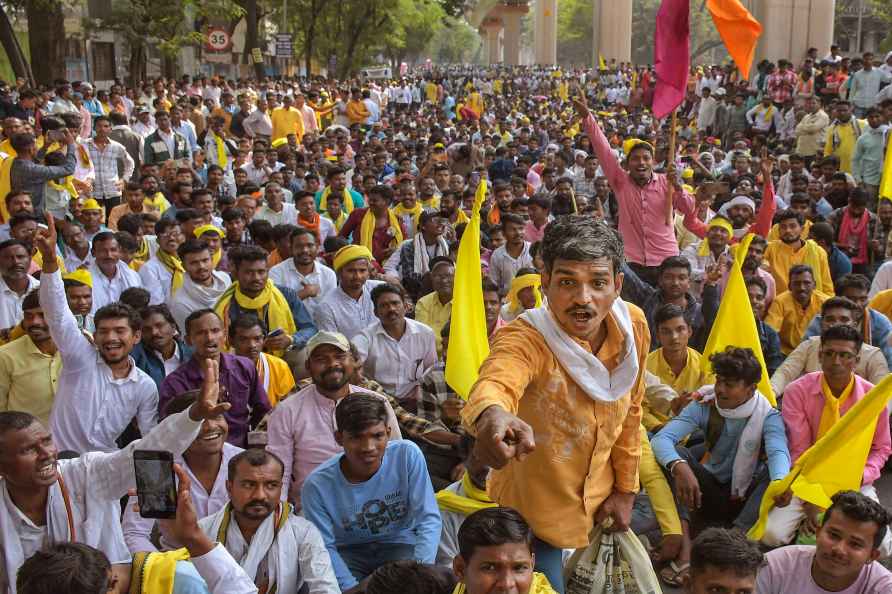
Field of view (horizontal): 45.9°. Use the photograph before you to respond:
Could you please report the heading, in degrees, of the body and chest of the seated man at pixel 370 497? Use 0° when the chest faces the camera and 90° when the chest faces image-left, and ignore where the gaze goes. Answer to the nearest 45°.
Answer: approximately 0°

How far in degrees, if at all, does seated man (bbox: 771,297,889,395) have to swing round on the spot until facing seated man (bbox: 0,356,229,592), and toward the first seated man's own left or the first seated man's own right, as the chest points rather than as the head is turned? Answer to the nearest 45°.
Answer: approximately 45° to the first seated man's own right

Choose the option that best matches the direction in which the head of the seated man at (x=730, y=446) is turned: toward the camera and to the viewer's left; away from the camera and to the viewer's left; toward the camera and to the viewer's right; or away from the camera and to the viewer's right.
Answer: toward the camera and to the viewer's left

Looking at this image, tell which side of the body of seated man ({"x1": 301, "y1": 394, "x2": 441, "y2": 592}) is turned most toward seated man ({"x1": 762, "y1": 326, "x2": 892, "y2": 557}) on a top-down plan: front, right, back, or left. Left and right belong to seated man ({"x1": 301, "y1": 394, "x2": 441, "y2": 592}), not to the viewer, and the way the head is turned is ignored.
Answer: left

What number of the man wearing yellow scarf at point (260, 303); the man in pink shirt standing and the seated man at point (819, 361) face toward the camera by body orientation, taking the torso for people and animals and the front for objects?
3

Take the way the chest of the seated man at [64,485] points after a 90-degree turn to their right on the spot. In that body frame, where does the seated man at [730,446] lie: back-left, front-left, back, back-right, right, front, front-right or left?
back-left

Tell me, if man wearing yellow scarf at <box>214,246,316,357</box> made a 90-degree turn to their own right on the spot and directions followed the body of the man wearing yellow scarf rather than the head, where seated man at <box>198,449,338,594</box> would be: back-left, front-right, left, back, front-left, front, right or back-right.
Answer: left

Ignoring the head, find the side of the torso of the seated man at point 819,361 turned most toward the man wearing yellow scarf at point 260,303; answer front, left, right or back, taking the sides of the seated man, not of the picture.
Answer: right
